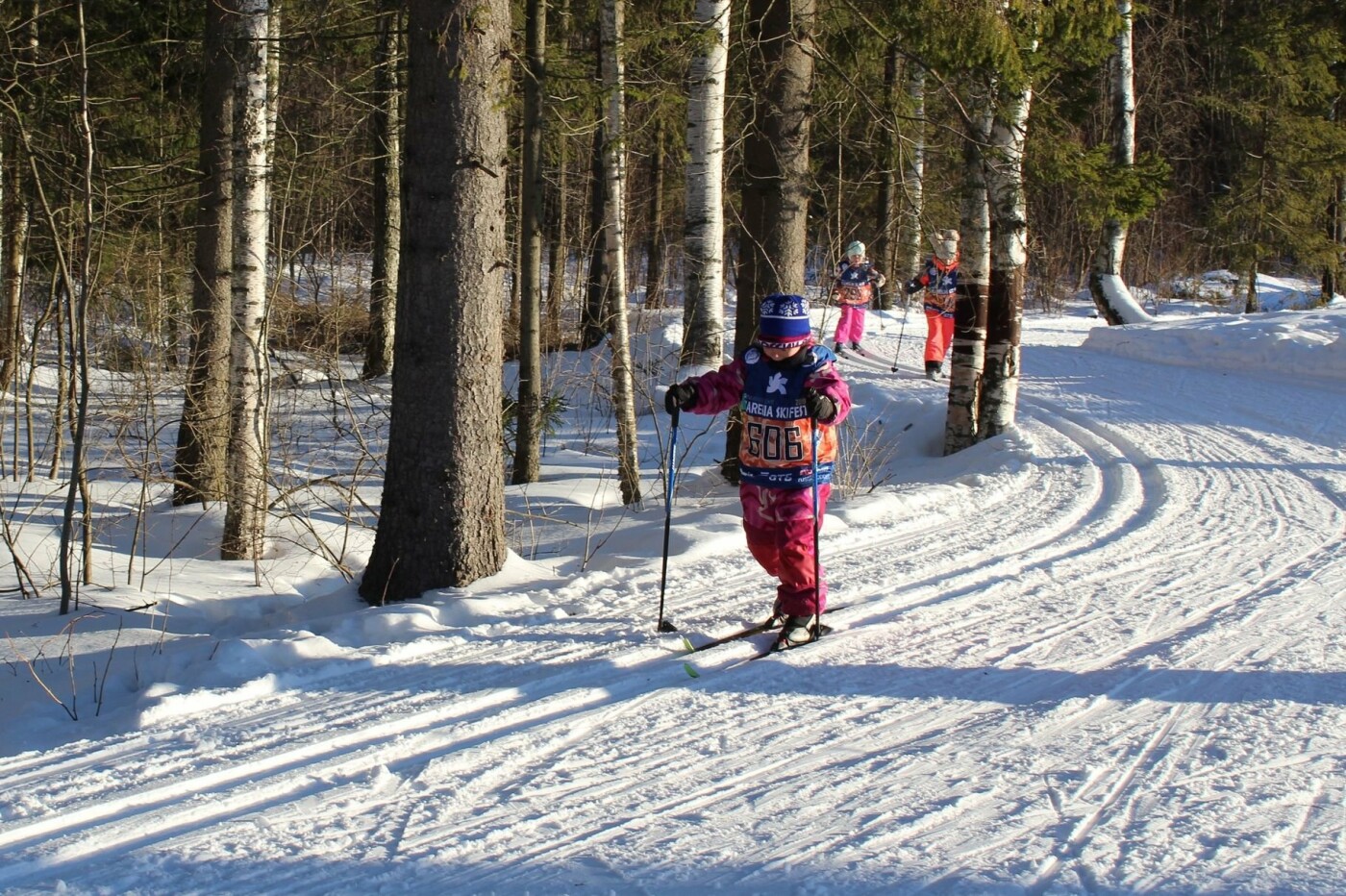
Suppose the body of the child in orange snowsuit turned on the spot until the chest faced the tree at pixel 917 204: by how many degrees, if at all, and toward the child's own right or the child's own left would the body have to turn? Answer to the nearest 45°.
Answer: approximately 180°

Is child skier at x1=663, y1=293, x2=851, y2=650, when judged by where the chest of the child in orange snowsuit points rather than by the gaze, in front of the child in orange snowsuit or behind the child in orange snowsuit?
in front

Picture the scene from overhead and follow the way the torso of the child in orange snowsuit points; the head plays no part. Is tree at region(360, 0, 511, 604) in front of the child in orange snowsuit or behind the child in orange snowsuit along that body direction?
in front

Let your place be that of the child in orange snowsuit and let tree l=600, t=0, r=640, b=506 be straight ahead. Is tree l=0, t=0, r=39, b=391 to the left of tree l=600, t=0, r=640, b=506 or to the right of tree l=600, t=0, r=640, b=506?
right

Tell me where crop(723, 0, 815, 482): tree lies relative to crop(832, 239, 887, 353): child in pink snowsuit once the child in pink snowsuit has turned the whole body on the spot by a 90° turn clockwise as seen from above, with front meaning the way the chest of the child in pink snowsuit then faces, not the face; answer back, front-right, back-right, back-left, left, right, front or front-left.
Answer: left

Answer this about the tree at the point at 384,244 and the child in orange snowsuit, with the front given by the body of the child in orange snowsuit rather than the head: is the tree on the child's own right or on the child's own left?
on the child's own right

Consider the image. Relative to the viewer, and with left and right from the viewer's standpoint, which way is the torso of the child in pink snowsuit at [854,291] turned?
facing the viewer

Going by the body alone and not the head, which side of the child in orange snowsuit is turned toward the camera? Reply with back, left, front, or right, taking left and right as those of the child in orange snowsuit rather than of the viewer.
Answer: front

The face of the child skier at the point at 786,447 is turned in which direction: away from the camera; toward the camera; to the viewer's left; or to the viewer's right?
toward the camera

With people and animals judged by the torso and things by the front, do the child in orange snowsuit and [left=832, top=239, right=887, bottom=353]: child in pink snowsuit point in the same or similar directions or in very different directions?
same or similar directions

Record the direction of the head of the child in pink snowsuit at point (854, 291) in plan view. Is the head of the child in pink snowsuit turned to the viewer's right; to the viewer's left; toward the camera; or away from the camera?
toward the camera

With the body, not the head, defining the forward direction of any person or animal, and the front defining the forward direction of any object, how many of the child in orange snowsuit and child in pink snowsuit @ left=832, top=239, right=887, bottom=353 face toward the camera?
2
